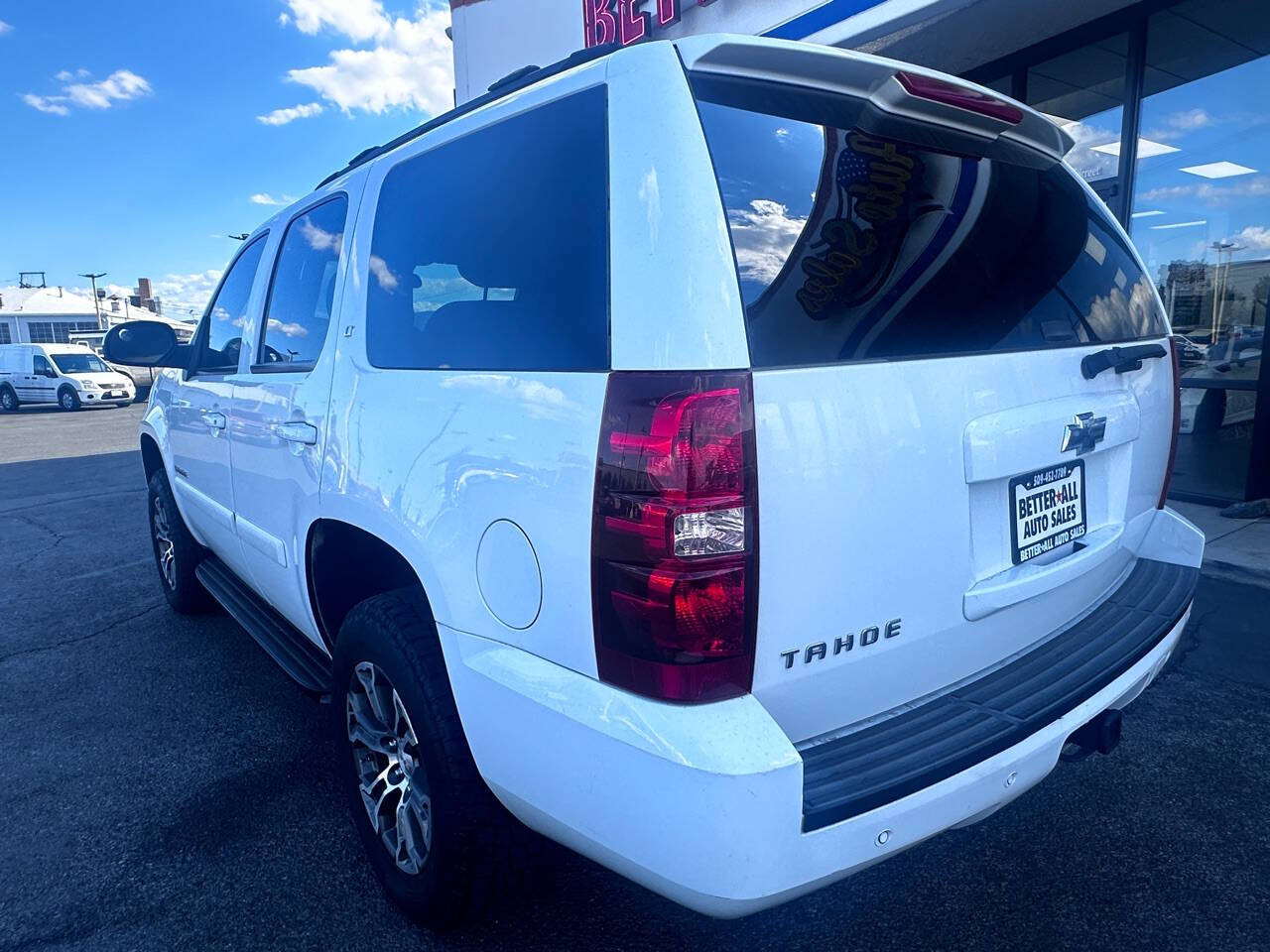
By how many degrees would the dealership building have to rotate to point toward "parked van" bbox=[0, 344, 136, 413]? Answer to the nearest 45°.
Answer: approximately 90° to its right

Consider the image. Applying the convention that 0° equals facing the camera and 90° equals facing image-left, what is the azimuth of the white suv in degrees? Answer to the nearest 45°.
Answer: approximately 135°

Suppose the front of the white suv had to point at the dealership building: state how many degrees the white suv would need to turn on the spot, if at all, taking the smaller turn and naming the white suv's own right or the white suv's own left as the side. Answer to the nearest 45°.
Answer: approximately 90° to the white suv's own right

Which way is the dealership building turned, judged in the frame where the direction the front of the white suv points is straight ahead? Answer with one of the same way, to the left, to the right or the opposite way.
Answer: to the left

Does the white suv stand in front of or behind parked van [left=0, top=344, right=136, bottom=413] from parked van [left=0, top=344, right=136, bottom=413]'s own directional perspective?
in front

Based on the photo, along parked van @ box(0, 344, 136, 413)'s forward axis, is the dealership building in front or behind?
in front

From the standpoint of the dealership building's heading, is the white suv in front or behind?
in front

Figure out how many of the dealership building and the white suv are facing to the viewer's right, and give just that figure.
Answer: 0

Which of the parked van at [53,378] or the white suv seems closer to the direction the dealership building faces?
the white suv

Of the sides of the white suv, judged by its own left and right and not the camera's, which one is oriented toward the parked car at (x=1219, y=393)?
right

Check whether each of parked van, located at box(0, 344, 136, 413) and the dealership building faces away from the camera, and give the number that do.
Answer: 0
